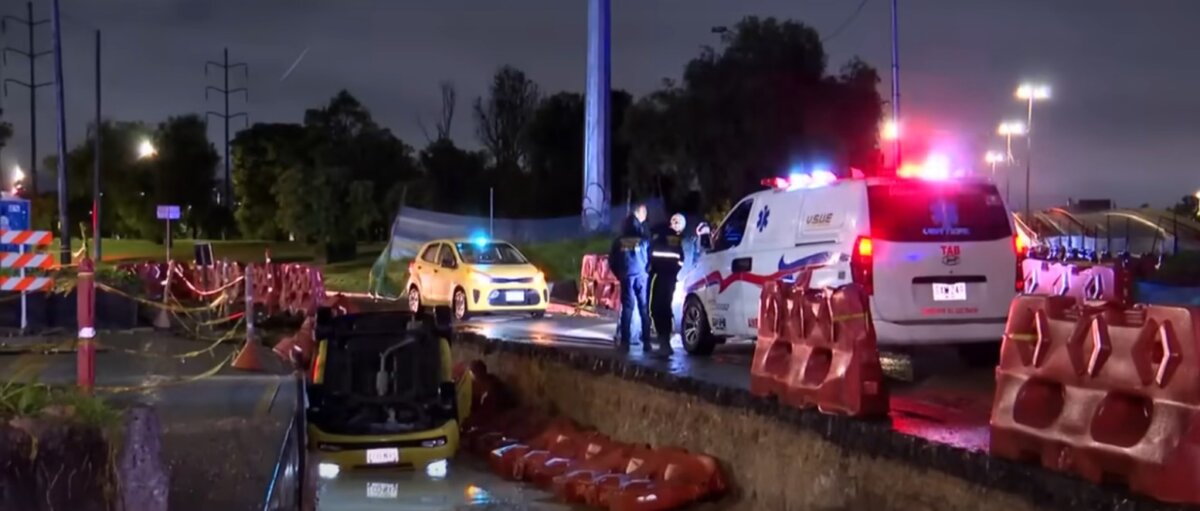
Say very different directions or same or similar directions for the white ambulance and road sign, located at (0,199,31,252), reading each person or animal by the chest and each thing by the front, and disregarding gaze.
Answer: very different directions

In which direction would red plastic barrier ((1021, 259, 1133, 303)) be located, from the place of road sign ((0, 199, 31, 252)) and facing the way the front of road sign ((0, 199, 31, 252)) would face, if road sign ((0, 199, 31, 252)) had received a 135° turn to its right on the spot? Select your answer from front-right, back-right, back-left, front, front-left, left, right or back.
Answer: back

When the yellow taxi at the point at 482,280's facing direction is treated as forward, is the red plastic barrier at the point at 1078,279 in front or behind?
in front

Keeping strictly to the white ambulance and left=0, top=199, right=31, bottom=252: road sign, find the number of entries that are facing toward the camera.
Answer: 1

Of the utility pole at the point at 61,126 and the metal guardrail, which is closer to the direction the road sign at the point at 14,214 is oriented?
the metal guardrail

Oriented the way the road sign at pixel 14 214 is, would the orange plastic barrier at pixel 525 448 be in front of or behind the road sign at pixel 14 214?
in front

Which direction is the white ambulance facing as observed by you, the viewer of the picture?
facing away from the viewer and to the left of the viewer

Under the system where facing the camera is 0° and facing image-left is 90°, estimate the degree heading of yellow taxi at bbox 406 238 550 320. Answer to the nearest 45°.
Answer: approximately 315°

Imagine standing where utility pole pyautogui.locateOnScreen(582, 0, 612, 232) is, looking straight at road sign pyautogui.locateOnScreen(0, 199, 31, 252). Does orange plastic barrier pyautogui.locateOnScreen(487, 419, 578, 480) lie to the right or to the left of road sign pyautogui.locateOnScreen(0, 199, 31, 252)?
left
